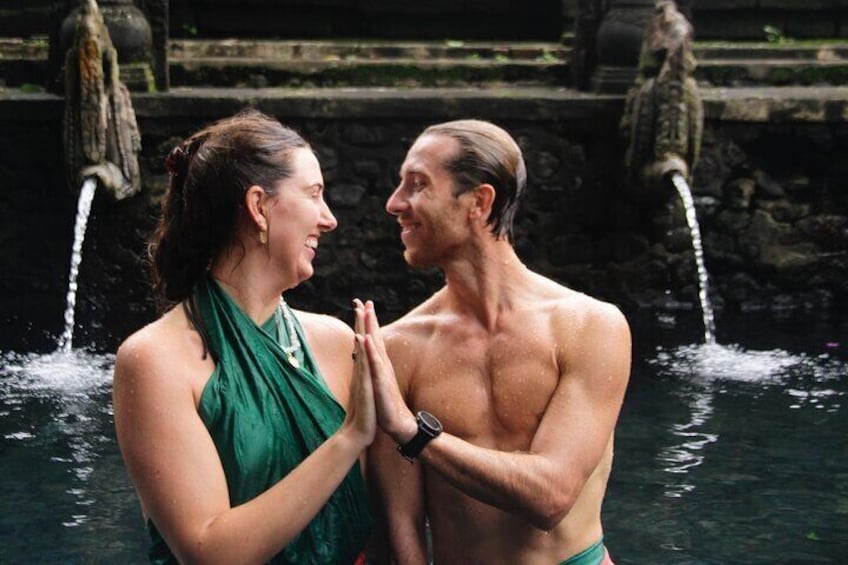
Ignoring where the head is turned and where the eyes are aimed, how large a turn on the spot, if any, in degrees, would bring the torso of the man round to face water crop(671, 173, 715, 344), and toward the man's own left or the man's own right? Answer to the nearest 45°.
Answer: approximately 135° to the man's own right

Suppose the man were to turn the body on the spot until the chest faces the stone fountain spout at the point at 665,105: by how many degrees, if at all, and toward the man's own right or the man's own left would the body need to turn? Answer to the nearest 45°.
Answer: approximately 135° to the man's own right

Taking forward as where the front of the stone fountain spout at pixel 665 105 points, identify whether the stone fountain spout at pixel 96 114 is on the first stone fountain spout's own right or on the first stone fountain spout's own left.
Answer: on the first stone fountain spout's own right

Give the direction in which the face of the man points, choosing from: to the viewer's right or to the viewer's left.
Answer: to the viewer's left

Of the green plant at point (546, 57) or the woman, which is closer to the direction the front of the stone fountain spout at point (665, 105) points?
the woman

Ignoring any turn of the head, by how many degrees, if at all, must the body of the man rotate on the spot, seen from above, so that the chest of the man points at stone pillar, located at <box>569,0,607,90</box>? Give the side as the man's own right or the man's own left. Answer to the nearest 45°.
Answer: approximately 135° to the man's own right

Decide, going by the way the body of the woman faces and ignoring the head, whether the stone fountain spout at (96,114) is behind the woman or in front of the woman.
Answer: behind

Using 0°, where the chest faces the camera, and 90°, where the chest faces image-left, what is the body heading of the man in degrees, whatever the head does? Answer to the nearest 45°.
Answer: approximately 45°

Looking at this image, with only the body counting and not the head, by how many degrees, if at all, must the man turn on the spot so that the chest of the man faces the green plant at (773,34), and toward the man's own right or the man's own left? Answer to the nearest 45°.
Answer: approximately 135° to the man's own right
